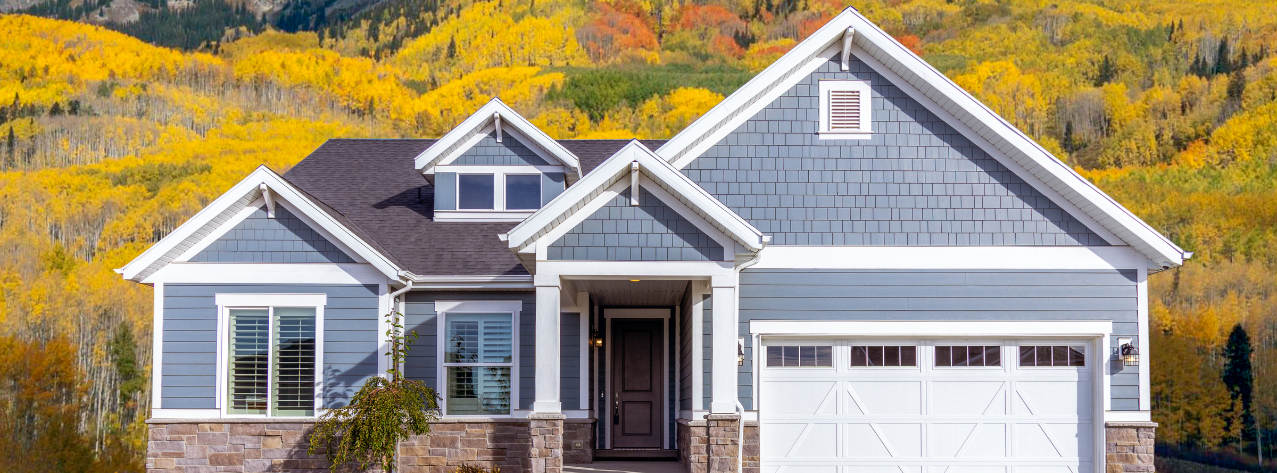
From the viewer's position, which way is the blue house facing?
facing the viewer
